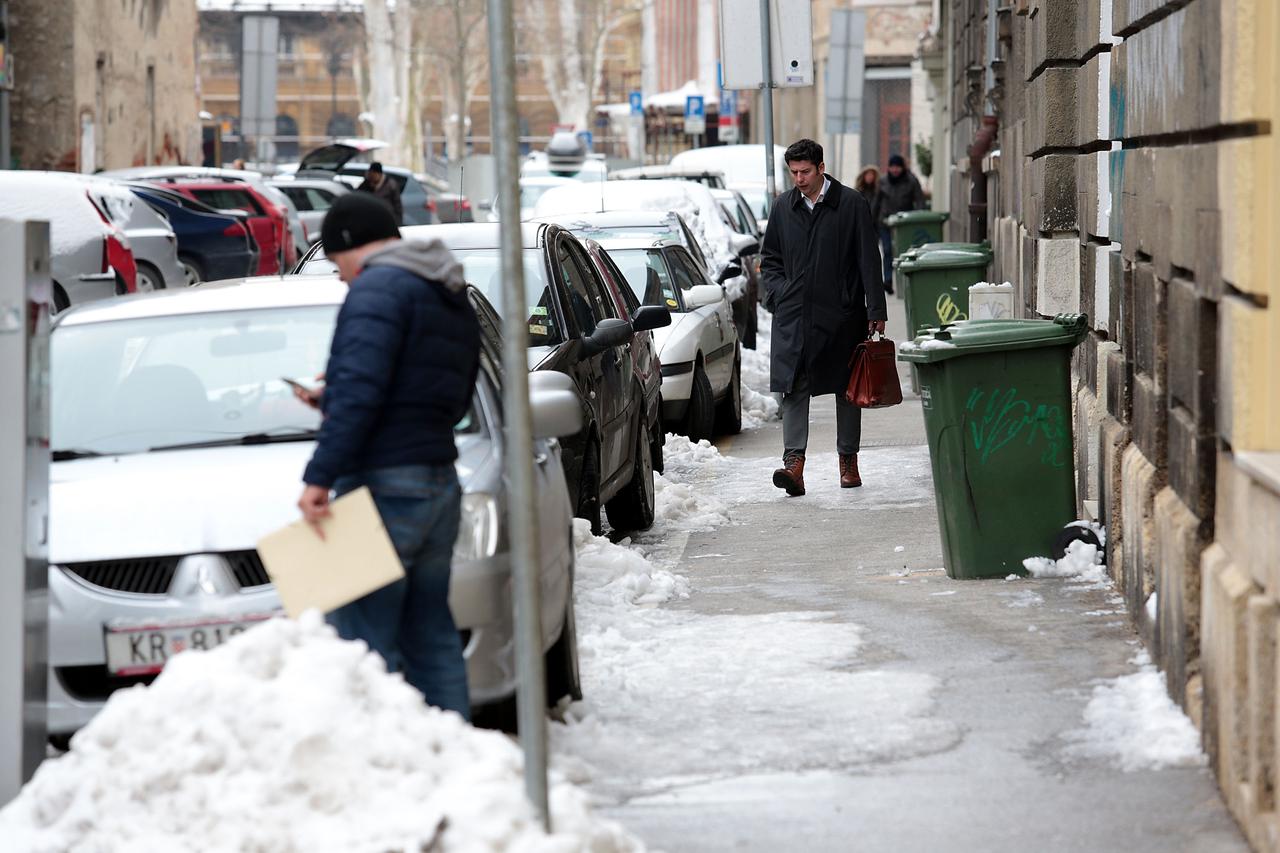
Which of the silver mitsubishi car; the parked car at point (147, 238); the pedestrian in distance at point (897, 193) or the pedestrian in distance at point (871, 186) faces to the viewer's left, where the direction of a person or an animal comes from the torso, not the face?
the parked car

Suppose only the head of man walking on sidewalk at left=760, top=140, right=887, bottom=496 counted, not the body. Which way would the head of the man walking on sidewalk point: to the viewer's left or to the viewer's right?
to the viewer's left

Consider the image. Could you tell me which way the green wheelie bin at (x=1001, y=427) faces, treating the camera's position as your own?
facing to the left of the viewer

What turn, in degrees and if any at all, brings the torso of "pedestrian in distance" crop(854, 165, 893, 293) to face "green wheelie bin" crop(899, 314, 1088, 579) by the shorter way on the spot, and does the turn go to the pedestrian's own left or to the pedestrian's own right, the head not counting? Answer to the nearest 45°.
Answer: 0° — they already face it

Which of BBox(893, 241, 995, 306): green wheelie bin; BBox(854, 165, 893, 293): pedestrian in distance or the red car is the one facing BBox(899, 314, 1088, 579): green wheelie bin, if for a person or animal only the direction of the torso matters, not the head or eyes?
the pedestrian in distance

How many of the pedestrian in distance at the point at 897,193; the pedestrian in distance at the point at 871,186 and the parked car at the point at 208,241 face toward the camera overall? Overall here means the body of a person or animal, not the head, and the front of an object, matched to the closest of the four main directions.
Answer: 2

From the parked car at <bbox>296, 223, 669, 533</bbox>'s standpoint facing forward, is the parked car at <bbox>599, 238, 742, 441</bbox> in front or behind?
behind

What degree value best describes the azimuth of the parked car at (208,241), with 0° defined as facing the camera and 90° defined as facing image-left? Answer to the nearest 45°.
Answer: approximately 135°

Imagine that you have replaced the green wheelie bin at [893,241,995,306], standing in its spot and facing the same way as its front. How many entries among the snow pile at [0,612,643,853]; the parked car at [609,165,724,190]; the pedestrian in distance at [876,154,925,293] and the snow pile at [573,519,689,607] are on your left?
2

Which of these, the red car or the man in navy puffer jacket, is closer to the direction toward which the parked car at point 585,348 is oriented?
the man in navy puffer jacket

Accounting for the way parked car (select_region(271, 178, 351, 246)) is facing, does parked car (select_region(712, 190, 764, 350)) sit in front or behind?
behind

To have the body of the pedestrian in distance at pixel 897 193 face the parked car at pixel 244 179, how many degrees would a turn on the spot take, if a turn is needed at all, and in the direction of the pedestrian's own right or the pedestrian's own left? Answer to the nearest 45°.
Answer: approximately 90° to the pedestrian's own right

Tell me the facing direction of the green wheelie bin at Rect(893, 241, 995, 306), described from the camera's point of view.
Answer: facing to the left of the viewer

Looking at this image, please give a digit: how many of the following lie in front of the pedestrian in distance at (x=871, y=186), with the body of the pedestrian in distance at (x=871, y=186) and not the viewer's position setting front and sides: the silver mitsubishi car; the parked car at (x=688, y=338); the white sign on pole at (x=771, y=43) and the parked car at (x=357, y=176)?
3
